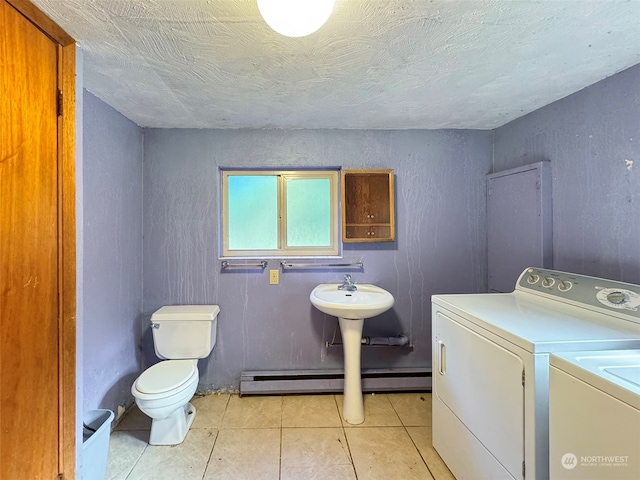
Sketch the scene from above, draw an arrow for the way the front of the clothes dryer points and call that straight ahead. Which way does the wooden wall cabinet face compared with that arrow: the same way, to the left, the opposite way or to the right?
to the left

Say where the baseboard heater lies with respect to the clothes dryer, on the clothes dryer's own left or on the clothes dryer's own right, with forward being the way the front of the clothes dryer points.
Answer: on the clothes dryer's own right

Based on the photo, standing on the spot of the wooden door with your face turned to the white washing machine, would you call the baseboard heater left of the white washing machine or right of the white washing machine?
left

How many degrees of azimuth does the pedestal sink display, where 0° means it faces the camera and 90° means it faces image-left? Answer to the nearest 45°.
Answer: approximately 0°

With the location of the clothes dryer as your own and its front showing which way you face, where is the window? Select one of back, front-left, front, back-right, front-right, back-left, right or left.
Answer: front-right

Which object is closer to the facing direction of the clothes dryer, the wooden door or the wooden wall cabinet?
the wooden door

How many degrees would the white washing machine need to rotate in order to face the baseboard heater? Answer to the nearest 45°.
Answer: approximately 45° to its right

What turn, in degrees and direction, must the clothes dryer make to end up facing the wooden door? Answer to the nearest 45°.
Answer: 0° — it already faces it

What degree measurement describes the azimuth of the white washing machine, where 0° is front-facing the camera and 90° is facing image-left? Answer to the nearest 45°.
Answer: approximately 45°

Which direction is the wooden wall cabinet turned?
toward the camera

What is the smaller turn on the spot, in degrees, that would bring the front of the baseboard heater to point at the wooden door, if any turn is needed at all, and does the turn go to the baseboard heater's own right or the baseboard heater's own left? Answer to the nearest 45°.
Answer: approximately 45° to the baseboard heater's own right

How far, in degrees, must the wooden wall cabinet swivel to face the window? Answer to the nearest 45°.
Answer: approximately 90° to its right
